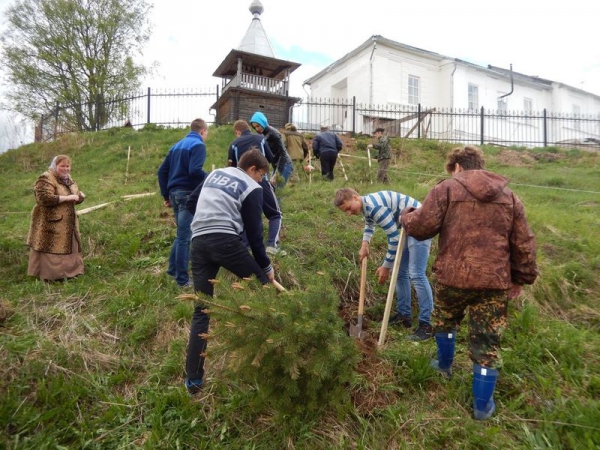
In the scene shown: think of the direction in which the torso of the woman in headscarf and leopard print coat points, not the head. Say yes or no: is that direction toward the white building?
no

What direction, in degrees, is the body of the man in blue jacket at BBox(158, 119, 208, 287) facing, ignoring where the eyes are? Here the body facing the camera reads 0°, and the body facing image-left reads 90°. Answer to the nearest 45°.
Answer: approximately 225°

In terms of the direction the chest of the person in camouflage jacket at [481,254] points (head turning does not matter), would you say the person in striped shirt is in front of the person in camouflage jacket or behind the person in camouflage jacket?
in front

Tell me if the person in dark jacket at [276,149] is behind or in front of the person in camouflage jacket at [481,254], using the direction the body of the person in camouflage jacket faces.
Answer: in front

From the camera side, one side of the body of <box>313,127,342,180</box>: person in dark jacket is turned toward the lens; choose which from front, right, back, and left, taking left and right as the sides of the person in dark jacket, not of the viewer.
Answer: back

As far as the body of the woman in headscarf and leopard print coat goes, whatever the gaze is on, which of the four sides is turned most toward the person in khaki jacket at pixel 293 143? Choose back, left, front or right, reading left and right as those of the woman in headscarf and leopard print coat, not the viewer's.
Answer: left

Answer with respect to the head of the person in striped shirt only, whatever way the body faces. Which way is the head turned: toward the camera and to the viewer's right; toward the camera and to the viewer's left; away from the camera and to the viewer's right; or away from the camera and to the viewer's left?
toward the camera and to the viewer's left
